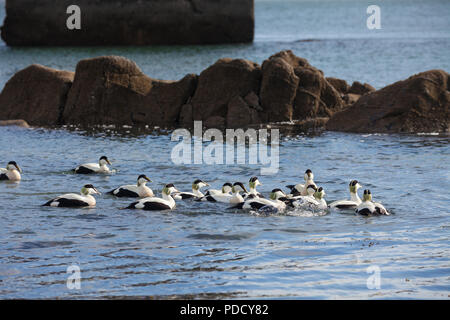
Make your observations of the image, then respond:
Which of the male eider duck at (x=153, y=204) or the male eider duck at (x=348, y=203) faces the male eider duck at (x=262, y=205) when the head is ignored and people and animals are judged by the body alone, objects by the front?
the male eider duck at (x=153, y=204)

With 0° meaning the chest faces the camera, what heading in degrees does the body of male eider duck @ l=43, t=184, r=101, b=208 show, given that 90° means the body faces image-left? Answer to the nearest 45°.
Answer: approximately 270°

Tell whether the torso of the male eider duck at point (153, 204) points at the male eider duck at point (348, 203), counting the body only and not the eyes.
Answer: yes

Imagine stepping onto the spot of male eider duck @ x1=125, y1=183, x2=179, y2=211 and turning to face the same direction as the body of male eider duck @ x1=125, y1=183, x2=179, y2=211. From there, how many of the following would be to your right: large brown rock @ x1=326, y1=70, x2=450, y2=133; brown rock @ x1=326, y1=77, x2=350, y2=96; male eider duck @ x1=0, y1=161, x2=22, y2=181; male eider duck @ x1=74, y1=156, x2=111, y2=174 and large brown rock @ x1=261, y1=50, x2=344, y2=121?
0

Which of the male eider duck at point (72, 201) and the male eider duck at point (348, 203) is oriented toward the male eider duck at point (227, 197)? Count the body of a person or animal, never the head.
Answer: the male eider duck at point (72, 201)

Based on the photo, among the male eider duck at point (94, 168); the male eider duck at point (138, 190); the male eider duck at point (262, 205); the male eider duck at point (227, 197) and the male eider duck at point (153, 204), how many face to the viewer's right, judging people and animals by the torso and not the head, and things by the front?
5

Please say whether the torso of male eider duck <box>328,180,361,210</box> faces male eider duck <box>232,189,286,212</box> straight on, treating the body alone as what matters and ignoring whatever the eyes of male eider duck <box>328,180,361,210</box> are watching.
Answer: no

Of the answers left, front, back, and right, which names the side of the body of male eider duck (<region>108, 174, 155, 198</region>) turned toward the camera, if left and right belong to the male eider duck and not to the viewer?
right

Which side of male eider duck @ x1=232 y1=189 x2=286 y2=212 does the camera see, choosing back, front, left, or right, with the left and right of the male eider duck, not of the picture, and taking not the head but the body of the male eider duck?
right

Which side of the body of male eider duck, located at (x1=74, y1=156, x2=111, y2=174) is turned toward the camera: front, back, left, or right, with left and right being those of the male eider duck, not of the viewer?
right

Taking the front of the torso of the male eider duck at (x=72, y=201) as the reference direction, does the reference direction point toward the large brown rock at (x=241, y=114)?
no

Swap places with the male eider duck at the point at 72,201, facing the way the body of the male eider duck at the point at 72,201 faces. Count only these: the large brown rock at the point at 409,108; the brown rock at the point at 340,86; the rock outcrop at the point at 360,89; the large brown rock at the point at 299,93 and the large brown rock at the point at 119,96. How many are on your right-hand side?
0

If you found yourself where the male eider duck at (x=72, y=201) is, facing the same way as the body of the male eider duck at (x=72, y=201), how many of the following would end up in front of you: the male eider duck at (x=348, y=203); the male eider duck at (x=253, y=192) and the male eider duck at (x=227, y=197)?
3

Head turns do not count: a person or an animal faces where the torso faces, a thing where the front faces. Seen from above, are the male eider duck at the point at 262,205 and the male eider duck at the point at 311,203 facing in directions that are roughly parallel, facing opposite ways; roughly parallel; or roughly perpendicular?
roughly parallel

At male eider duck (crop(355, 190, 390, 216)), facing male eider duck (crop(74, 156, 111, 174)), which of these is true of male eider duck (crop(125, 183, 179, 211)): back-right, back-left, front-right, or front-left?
front-left

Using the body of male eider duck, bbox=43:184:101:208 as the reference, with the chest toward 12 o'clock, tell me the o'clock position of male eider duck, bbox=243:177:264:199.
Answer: male eider duck, bbox=243:177:264:199 is roughly at 12 o'clock from male eider duck, bbox=43:184:101:208.

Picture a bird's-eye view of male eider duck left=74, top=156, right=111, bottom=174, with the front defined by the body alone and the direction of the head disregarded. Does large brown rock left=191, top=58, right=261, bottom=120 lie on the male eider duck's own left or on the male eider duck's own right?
on the male eider duck's own left

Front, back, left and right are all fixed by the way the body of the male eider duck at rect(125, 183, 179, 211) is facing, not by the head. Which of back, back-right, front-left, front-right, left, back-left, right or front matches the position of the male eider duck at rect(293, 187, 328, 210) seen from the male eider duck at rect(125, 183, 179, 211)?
front

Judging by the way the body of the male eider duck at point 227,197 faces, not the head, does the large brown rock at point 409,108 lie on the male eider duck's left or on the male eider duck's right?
on the male eider duck's left

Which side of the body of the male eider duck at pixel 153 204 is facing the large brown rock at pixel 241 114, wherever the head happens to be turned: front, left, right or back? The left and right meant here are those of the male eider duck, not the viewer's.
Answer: left

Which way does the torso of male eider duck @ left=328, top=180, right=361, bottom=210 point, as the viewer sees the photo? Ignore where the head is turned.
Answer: to the viewer's right

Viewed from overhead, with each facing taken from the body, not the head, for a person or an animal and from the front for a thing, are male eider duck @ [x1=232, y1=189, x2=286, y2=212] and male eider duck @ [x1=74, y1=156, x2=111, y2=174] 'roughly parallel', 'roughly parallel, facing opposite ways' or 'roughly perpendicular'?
roughly parallel

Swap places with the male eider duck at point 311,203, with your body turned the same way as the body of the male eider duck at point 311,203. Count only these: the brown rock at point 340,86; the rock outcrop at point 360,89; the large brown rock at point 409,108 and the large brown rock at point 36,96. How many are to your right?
0
